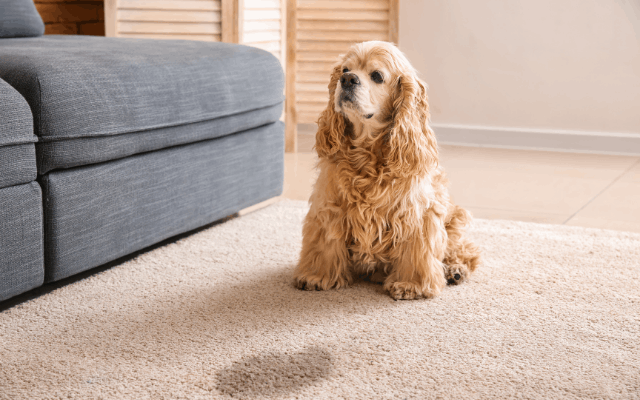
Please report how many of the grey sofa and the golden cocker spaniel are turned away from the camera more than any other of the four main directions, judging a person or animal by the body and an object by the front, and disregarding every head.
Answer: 0

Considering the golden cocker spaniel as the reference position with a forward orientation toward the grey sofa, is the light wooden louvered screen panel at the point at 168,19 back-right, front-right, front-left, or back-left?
front-right

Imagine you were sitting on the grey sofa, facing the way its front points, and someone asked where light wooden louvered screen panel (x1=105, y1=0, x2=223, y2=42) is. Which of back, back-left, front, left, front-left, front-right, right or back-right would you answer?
back-left

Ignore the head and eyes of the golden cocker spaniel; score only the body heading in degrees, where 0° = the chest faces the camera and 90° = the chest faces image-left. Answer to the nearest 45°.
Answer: approximately 45°

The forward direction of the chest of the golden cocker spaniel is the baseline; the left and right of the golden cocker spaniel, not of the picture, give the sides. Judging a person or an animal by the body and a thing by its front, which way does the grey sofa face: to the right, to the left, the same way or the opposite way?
to the left

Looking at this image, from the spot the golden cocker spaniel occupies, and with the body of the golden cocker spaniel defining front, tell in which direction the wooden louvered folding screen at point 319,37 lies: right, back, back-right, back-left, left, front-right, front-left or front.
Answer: back-right

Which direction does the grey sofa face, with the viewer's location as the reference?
facing the viewer and to the right of the viewer

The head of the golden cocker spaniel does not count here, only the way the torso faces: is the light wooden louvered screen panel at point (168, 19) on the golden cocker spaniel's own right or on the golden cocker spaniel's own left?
on the golden cocker spaniel's own right
